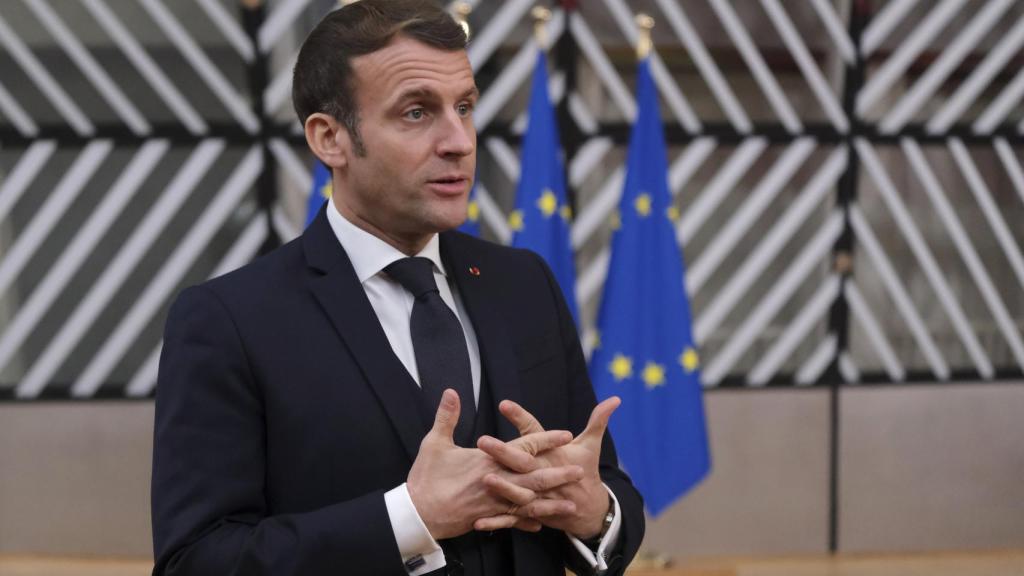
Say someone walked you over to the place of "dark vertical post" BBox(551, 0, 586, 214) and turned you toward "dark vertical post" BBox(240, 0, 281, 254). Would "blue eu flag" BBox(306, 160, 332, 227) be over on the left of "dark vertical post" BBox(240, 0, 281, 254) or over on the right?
left

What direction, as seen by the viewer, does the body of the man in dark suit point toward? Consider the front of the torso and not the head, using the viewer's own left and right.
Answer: facing the viewer and to the right of the viewer

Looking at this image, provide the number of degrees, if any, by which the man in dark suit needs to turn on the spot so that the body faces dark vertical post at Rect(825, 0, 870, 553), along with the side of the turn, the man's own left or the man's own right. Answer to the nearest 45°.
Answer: approximately 90° to the man's own left

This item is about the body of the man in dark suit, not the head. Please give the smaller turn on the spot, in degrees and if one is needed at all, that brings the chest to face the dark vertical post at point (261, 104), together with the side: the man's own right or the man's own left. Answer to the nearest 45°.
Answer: approximately 135° to the man's own left

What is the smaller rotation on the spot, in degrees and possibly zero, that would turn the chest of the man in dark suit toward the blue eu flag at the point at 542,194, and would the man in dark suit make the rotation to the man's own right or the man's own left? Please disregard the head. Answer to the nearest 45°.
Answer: approximately 135° to the man's own left

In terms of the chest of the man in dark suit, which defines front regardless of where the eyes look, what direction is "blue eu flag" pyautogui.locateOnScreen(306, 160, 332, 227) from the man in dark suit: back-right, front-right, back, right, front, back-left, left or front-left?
back-left

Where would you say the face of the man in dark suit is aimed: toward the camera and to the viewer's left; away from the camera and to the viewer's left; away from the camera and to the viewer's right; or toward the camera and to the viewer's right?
toward the camera and to the viewer's right
